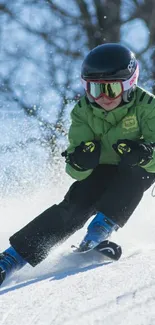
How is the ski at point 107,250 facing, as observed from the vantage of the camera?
facing the viewer and to the right of the viewer
